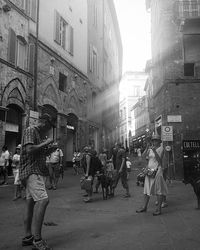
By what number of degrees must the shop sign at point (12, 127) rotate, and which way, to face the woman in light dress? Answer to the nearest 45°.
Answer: approximately 45° to its right

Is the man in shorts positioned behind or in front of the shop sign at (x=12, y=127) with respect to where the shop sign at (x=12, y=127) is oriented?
in front

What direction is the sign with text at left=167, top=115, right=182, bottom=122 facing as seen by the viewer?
toward the camera

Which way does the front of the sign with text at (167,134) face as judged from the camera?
facing the viewer

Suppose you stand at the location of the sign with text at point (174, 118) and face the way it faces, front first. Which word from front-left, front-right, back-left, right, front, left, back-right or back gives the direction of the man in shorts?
front

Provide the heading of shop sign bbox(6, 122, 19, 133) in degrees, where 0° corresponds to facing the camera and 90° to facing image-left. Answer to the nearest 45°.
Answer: approximately 315°

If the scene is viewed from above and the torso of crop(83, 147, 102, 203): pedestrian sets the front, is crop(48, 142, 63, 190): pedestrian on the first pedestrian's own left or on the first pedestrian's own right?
on the first pedestrian's own right

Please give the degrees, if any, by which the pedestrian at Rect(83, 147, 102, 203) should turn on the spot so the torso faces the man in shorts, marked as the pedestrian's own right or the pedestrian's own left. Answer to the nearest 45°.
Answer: approximately 90° to the pedestrian's own left

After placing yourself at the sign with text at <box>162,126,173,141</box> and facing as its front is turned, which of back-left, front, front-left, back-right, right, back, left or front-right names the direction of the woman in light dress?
front
